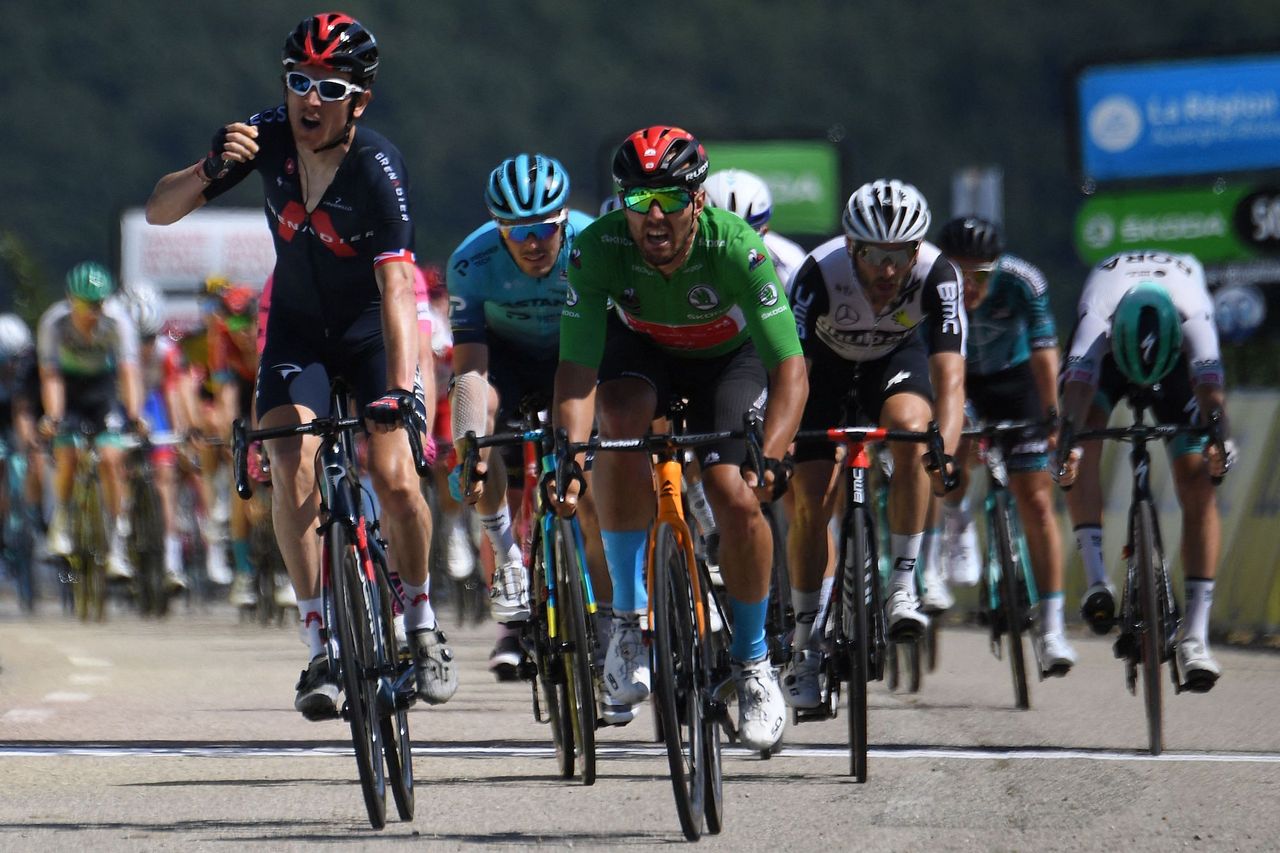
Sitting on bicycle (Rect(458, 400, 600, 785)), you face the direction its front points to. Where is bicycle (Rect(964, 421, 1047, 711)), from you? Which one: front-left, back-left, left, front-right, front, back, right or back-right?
back-left

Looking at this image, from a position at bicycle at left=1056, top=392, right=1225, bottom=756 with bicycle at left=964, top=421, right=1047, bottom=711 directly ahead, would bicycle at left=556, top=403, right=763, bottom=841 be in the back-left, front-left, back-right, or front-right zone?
back-left

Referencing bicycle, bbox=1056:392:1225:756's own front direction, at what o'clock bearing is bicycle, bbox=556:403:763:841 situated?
bicycle, bbox=556:403:763:841 is roughly at 1 o'clock from bicycle, bbox=1056:392:1225:756.

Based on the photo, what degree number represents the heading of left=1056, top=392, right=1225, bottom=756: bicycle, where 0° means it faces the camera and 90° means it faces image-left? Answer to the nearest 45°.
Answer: approximately 0°

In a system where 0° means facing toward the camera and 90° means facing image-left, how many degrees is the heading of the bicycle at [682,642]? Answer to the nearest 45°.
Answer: approximately 0°
